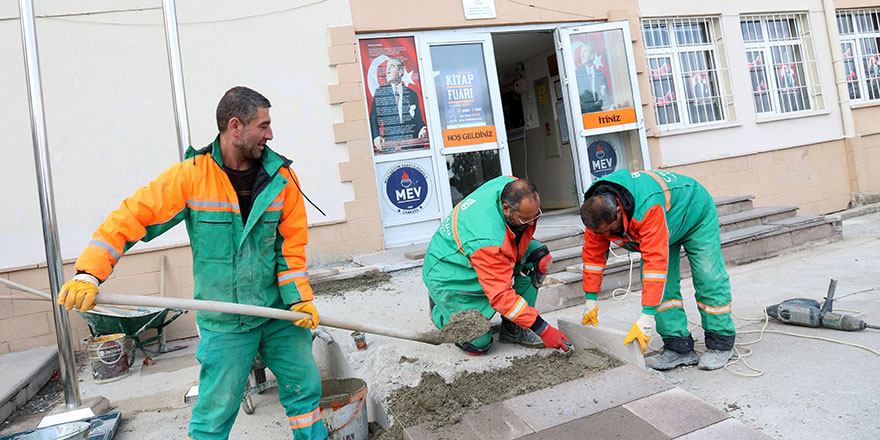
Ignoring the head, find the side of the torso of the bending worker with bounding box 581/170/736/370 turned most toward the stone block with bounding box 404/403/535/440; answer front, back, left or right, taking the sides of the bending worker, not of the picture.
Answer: front

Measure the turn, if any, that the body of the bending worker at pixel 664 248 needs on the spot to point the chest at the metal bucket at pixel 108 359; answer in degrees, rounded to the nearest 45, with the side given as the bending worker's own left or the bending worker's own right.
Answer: approximately 45° to the bending worker's own right

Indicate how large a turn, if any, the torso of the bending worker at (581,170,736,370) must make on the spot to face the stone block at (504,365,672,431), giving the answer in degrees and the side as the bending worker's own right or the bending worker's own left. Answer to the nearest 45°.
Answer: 0° — they already face it

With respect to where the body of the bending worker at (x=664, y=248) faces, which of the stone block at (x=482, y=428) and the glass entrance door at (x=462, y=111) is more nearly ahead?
the stone block

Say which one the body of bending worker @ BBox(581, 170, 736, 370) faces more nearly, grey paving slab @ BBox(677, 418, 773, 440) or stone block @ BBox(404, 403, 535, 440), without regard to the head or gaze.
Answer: the stone block

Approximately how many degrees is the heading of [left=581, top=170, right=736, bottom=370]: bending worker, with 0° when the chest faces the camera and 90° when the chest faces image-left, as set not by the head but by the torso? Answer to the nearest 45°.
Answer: approximately 45°

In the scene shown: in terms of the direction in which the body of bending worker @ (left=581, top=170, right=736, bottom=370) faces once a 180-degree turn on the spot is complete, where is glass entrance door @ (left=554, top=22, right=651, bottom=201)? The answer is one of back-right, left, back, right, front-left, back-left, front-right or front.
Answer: front-left

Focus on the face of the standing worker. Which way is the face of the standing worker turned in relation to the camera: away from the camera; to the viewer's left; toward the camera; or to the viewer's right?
to the viewer's right

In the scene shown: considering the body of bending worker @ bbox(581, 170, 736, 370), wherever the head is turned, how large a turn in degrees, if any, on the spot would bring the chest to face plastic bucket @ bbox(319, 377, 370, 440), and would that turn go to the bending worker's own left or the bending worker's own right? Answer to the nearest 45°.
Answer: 0° — they already face it

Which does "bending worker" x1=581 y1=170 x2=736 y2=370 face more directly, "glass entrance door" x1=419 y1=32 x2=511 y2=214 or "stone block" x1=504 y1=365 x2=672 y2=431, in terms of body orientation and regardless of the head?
the stone block

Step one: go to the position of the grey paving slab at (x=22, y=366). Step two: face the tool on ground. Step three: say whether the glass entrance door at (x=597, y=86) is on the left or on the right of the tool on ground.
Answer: left

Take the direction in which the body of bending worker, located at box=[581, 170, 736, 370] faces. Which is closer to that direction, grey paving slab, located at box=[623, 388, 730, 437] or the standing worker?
the standing worker

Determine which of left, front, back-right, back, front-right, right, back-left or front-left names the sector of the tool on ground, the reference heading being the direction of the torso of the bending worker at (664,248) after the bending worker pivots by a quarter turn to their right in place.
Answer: right

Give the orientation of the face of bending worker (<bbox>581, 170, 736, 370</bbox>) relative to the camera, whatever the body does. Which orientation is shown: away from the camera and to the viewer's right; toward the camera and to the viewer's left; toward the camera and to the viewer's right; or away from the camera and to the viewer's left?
toward the camera and to the viewer's left

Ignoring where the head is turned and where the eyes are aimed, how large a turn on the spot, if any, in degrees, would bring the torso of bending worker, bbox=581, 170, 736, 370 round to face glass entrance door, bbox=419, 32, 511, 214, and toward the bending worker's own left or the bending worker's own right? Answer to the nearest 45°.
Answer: approximately 90° to the bending worker's own right
